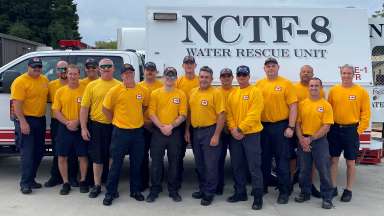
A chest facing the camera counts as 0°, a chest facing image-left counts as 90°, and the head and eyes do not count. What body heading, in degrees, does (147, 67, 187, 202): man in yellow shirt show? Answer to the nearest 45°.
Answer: approximately 0°

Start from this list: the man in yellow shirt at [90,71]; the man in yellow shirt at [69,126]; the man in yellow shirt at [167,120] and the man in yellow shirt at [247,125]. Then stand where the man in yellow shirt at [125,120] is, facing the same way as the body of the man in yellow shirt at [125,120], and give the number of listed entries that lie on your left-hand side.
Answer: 2

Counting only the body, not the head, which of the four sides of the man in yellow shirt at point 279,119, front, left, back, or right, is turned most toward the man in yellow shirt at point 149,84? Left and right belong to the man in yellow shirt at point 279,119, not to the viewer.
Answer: right

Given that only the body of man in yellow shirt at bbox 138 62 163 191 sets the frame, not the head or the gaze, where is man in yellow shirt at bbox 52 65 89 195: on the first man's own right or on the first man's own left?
on the first man's own right

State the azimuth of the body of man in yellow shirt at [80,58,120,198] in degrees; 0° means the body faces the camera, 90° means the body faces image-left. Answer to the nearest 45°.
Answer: approximately 0°

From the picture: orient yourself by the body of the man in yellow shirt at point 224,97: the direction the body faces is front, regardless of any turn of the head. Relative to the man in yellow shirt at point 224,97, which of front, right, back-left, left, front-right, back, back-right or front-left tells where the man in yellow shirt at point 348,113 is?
left

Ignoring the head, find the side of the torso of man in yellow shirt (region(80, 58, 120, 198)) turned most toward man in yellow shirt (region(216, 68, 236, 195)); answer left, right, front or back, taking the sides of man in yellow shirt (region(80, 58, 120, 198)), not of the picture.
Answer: left

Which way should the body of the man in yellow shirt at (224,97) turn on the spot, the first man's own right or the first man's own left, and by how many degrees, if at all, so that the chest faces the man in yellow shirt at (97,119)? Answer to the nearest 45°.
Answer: approximately 90° to the first man's own right
